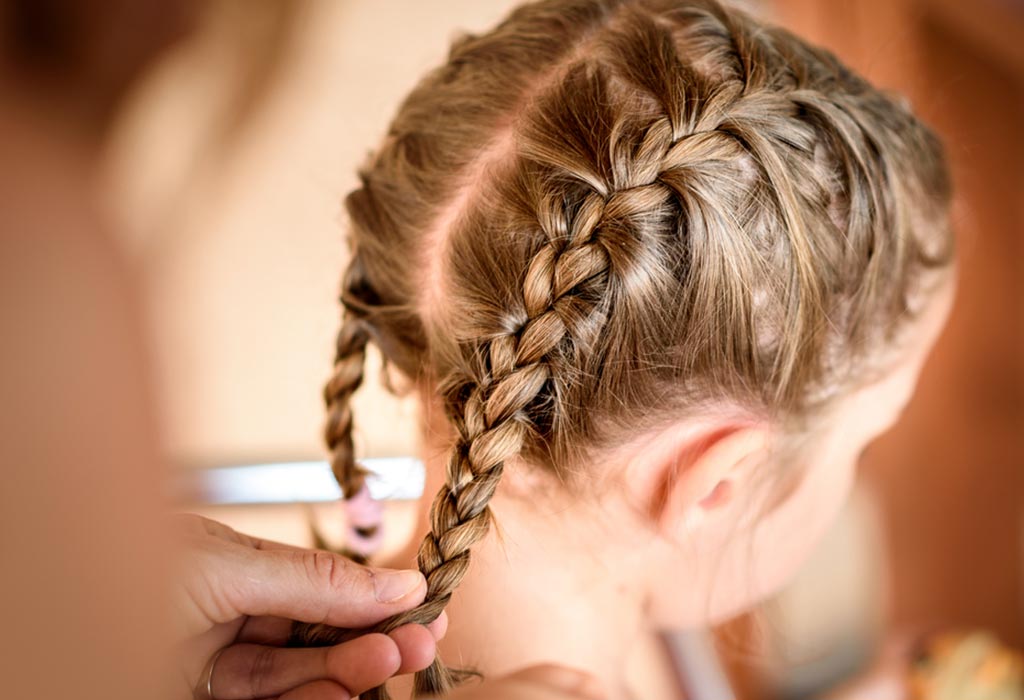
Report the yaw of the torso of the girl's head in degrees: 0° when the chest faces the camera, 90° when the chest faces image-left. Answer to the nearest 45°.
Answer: approximately 225°
